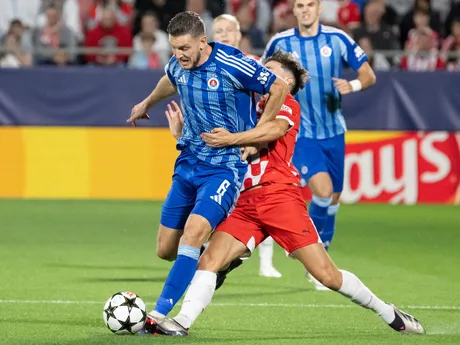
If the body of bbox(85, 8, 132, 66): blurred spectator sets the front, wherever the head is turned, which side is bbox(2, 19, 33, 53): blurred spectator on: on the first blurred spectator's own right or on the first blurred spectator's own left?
on the first blurred spectator's own right

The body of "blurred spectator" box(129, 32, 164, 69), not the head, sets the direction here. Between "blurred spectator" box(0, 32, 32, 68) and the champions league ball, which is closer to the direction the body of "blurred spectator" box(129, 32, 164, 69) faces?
the champions league ball

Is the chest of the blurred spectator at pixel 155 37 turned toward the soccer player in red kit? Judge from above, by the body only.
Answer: yes

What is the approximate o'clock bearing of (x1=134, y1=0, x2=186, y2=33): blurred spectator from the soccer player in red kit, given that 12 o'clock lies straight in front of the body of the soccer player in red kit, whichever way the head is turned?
The blurred spectator is roughly at 4 o'clock from the soccer player in red kit.

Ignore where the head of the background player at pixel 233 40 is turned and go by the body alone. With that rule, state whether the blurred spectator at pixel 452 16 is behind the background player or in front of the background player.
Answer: behind

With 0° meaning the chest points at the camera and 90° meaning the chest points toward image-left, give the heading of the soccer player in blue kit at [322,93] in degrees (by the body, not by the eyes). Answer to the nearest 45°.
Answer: approximately 0°
